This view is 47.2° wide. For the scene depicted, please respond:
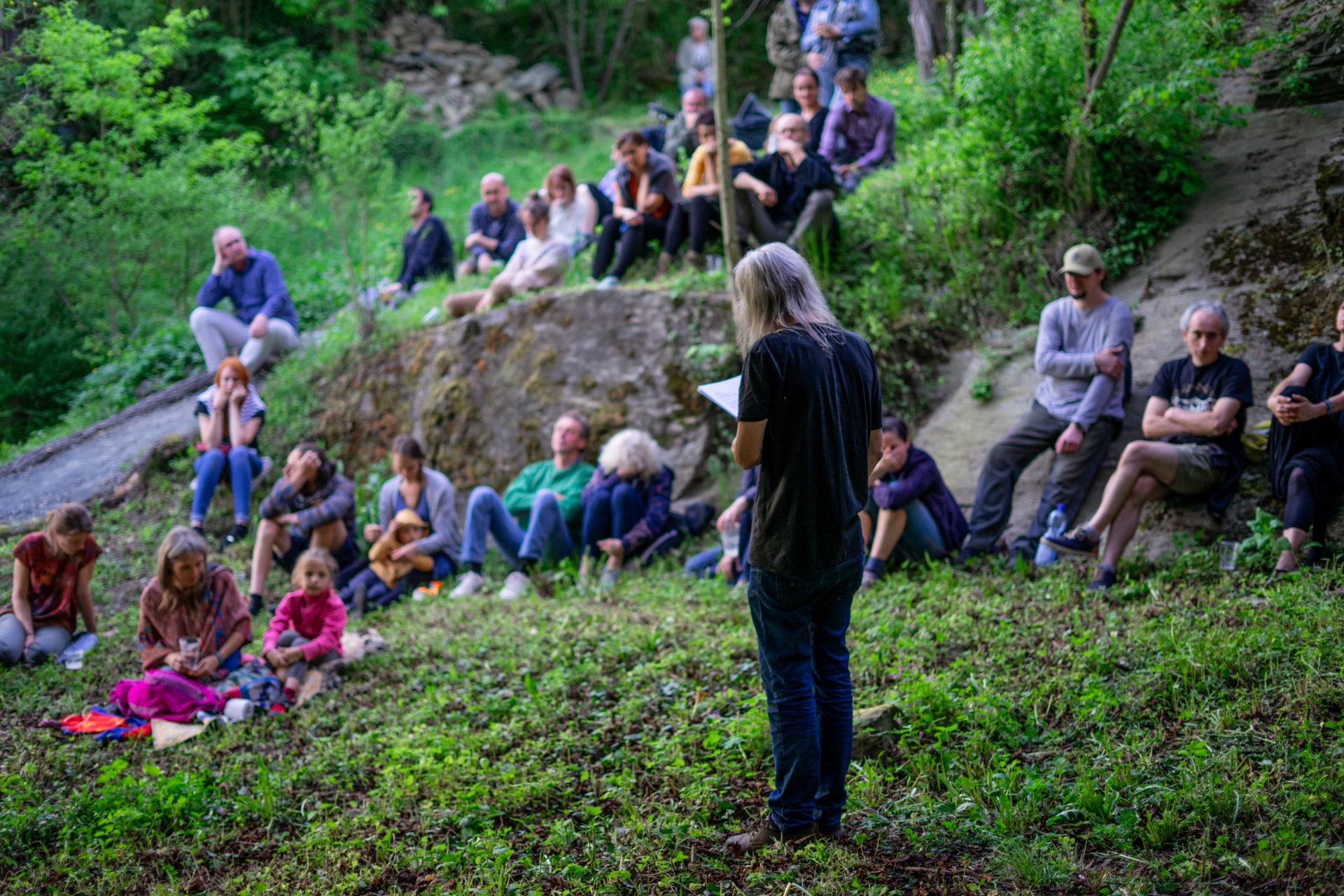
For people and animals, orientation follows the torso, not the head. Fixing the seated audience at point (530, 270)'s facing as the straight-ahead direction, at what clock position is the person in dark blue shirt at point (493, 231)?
the person in dark blue shirt at point (493, 231) is roughly at 4 o'clock from the seated audience at point (530, 270).

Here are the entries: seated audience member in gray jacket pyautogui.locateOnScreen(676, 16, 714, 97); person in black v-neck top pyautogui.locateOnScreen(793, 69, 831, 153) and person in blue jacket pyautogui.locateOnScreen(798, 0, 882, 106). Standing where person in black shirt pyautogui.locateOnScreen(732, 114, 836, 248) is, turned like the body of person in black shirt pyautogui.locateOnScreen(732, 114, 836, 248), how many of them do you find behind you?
3

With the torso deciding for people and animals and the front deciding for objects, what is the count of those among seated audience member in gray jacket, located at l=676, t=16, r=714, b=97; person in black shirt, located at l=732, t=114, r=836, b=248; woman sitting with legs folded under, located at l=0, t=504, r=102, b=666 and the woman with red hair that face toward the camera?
4

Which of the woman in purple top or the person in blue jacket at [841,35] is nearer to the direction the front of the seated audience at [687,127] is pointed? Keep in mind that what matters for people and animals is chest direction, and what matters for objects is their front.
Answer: the woman in purple top

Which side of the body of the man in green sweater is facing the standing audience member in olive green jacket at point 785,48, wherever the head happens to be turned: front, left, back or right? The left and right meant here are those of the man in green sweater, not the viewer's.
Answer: back

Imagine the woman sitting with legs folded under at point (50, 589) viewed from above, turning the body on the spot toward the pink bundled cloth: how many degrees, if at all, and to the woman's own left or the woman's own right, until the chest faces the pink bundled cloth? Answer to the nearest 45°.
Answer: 0° — they already face it

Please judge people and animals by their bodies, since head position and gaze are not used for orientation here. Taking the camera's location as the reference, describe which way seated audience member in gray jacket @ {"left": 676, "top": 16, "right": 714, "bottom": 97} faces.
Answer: facing the viewer

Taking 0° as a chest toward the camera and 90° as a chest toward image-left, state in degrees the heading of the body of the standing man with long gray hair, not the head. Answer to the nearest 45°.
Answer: approximately 135°

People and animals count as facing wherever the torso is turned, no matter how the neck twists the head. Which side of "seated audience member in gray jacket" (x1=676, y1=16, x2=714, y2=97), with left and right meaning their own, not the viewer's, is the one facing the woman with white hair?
front

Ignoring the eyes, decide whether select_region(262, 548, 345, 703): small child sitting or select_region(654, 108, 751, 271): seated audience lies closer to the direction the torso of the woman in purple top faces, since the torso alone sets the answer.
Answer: the small child sitting

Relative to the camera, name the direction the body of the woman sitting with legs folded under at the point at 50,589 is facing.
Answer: toward the camera

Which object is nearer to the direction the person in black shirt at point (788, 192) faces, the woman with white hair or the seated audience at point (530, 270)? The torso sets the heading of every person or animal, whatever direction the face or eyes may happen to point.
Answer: the woman with white hair

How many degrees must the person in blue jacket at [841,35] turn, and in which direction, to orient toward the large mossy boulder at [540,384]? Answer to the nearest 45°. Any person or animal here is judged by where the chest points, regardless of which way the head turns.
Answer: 0° — they already face it
